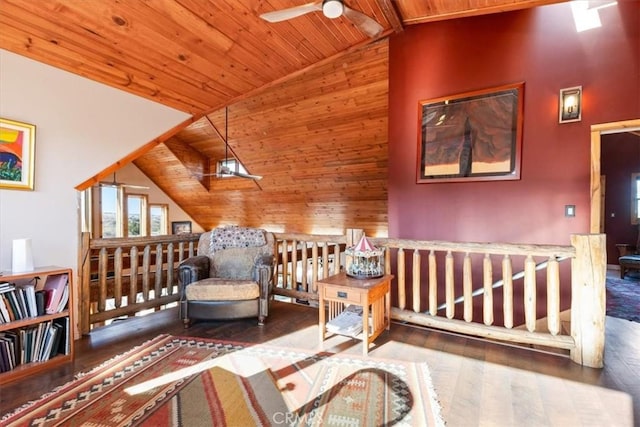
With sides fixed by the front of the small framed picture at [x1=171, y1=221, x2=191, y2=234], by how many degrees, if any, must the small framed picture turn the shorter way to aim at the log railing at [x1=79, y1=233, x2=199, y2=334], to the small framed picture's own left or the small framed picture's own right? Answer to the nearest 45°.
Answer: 0° — it already faces it

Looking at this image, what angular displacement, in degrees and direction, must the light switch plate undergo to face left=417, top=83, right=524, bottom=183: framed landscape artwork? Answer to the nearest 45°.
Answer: approximately 90° to its right

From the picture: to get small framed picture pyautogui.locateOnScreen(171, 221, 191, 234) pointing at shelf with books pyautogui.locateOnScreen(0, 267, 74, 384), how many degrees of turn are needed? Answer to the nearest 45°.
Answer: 0° — it already faces it

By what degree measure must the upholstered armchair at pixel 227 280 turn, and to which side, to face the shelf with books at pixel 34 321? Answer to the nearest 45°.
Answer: approximately 45° to its right

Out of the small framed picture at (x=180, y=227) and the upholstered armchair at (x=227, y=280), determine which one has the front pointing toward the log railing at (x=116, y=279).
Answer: the small framed picture

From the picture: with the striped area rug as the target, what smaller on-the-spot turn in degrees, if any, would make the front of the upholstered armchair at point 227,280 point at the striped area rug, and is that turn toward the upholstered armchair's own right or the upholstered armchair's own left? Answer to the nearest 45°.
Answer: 0° — it already faces it

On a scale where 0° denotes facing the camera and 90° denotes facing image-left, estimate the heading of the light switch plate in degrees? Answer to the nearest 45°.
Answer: approximately 0°

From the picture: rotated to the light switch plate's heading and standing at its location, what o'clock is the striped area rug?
The striped area rug is roughly at 1 o'clock from the light switch plate.

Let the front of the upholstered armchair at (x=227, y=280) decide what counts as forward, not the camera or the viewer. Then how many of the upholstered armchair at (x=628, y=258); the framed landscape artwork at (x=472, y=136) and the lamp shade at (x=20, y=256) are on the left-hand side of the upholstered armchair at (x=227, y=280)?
2

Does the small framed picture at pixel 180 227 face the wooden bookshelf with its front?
yes

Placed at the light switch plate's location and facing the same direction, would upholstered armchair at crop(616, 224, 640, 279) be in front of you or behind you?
behind

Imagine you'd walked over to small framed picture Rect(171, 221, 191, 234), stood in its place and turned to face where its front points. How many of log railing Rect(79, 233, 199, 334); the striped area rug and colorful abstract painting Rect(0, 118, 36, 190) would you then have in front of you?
3

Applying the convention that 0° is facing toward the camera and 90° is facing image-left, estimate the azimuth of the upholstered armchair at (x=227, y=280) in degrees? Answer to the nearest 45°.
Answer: approximately 0°

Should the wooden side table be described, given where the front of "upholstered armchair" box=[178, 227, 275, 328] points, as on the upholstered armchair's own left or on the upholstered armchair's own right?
on the upholstered armchair's own left
